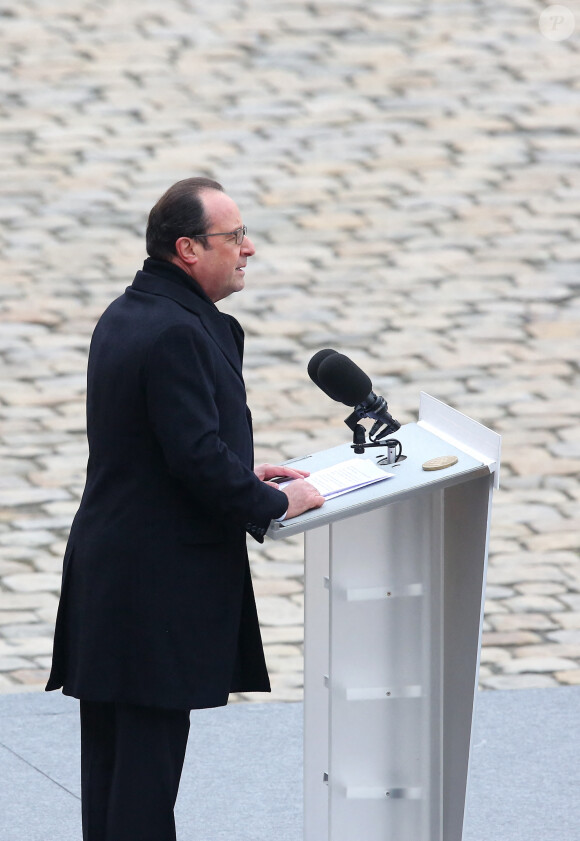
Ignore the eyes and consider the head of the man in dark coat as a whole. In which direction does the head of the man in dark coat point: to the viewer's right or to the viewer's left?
to the viewer's right

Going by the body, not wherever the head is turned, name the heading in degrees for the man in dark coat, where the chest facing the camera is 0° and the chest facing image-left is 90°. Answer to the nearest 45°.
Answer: approximately 270°

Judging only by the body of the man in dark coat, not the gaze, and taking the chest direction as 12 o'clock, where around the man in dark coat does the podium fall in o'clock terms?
The podium is roughly at 12 o'clock from the man in dark coat.
